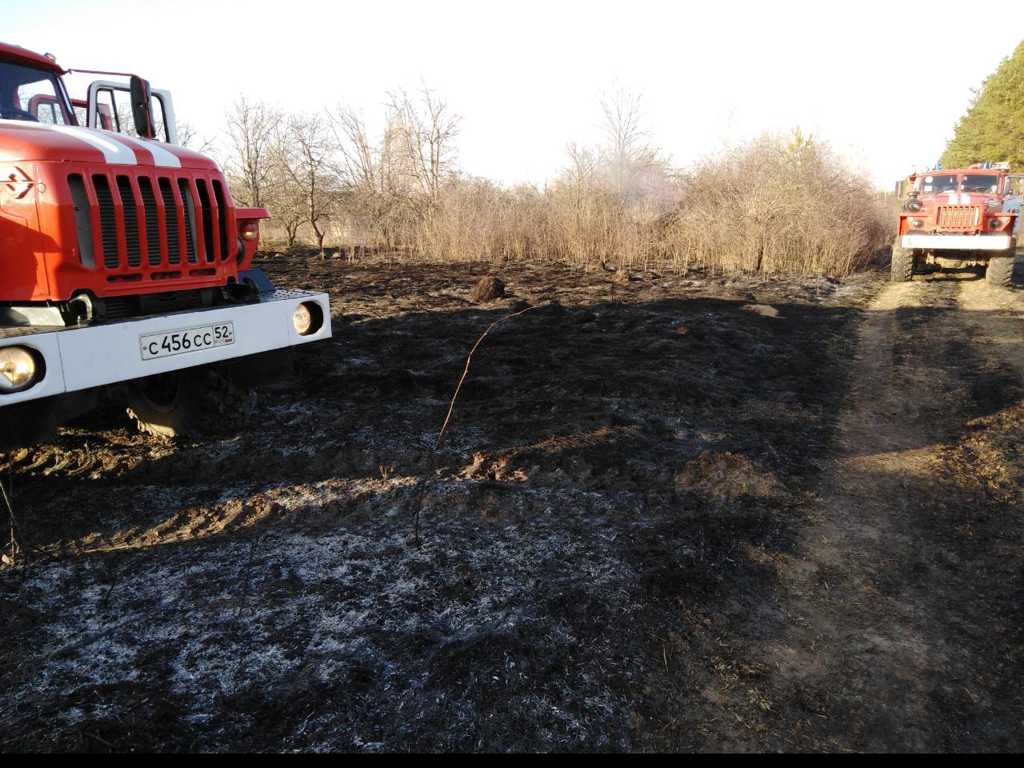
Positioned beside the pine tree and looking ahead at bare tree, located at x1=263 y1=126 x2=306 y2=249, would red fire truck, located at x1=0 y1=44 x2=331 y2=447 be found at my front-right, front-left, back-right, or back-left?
front-left

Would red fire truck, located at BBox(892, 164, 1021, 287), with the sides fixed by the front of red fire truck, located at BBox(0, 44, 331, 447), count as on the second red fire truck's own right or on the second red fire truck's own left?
on the second red fire truck's own left

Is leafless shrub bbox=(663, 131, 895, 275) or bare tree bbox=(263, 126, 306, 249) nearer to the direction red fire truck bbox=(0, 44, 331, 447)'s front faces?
the leafless shrub

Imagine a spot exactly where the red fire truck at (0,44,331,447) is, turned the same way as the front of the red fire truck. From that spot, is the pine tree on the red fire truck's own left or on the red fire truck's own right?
on the red fire truck's own left

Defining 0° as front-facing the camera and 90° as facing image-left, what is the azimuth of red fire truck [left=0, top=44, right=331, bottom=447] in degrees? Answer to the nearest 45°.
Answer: approximately 315°

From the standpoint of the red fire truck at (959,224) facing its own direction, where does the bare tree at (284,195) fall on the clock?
The bare tree is roughly at 3 o'clock from the red fire truck.

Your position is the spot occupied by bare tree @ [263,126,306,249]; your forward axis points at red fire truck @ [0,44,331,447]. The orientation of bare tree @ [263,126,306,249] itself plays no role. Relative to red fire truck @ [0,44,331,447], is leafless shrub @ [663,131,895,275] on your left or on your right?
left

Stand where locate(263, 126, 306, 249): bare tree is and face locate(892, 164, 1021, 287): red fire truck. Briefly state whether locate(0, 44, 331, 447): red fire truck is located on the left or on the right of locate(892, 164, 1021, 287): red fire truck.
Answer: right

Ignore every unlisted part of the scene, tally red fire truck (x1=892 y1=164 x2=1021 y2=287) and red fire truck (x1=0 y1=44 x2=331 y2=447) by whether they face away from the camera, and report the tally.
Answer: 0

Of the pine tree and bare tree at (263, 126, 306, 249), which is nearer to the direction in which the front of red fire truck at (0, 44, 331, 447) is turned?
the pine tree

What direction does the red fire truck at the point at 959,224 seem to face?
toward the camera

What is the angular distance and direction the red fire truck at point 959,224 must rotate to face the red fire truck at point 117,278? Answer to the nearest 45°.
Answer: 0° — it already faces it

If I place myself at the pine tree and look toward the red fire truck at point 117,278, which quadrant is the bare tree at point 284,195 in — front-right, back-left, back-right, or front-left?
front-right

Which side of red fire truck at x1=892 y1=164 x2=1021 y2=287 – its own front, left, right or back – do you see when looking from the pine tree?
back

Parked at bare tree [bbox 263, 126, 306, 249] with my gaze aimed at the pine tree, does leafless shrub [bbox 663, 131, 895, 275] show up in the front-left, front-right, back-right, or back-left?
front-right

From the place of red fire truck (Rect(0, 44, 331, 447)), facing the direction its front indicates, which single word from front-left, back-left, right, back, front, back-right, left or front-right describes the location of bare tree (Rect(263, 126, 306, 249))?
back-left
